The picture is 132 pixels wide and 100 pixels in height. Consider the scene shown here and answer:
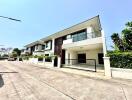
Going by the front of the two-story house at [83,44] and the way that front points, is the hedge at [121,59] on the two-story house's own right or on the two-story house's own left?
on the two-story house's own left

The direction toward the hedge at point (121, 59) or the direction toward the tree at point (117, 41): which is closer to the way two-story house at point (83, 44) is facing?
the hedge

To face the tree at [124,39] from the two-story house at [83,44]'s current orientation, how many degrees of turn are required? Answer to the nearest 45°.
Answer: approximately 90° to its left

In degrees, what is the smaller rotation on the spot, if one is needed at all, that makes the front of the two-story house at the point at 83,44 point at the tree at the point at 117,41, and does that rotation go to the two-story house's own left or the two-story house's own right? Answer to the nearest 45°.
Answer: approximately 90° to the two-story house's own left

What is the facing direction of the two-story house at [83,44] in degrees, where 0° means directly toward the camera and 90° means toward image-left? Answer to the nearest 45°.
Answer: approximately 45°
